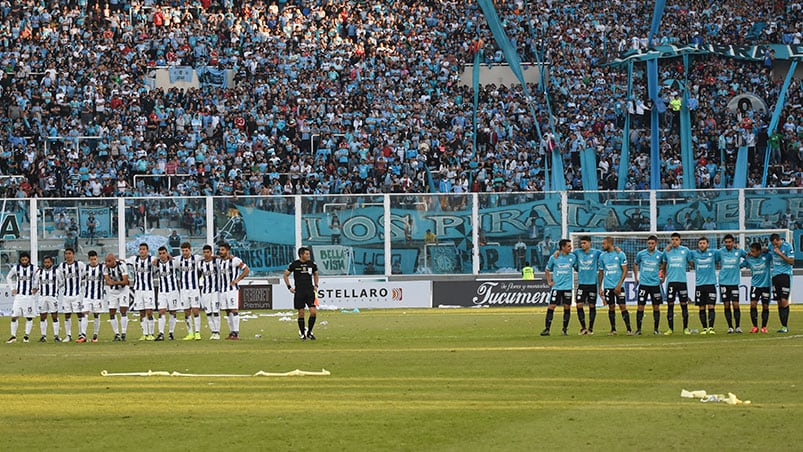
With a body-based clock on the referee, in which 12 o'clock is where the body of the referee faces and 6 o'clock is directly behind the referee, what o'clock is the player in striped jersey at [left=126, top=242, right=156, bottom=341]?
The player in striped jersey is roughly at 4 o'clock from the referee.

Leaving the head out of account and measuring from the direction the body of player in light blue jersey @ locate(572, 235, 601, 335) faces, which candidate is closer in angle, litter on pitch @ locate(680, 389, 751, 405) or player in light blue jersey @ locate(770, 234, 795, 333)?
the litter on pitch

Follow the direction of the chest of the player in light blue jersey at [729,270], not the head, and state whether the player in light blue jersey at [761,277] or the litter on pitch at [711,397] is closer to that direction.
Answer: the litter on pitch

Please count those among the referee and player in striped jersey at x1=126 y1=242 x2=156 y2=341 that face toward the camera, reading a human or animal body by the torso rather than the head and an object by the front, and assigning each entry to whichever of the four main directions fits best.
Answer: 2

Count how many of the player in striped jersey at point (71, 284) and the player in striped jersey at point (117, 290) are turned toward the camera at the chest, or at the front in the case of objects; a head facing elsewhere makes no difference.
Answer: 2

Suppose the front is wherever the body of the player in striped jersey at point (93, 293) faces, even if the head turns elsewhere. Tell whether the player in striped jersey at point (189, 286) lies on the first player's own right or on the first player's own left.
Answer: on the first player's own left

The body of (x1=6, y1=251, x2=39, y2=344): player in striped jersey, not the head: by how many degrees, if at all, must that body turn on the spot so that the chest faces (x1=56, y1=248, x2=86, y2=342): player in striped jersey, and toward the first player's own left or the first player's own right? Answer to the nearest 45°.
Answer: approximately 90° to the first player's own left

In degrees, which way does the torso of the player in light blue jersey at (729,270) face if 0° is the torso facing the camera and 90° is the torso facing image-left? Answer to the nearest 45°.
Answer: approximately 0°

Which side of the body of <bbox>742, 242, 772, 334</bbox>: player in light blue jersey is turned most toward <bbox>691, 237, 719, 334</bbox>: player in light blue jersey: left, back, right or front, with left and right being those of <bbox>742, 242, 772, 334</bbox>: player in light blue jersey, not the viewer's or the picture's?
right
